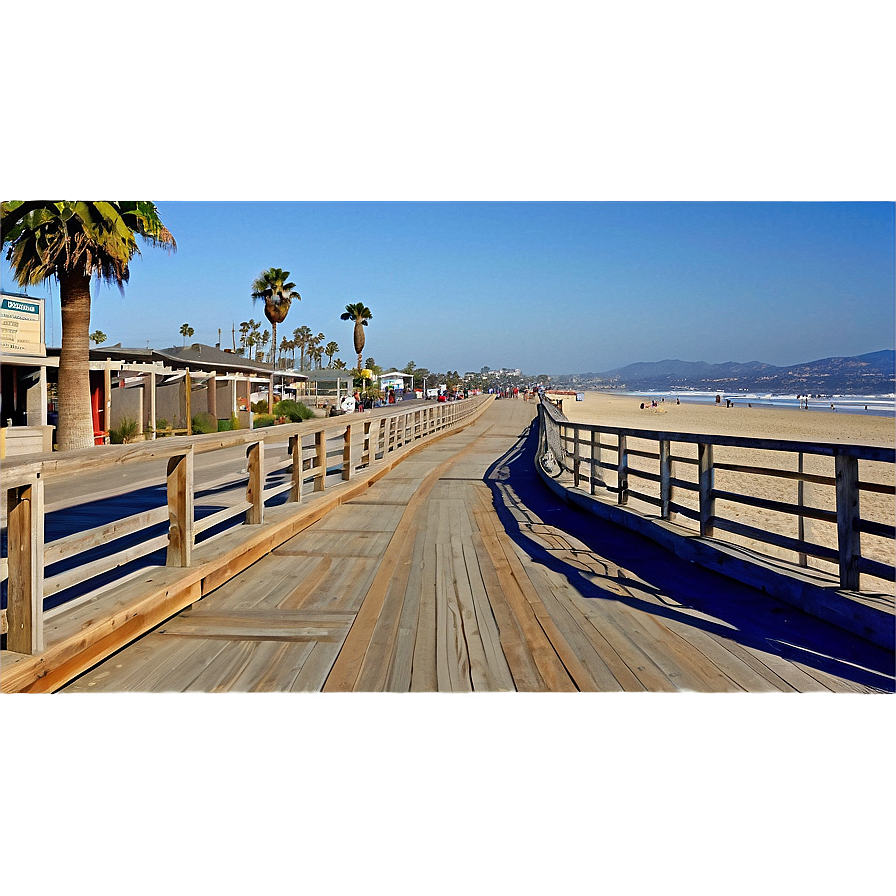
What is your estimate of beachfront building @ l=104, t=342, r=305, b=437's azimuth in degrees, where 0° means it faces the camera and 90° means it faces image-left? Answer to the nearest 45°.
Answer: approximately 315°

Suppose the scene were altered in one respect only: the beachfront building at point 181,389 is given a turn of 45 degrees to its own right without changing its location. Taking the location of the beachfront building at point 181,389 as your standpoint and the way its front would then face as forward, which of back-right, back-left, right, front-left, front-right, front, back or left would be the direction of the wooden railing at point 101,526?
front

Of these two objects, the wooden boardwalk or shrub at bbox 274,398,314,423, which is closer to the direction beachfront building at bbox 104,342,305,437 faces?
the wooden boardwalk

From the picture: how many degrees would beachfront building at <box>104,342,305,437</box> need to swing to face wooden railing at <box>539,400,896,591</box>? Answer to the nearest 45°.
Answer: approximately 45° to its right

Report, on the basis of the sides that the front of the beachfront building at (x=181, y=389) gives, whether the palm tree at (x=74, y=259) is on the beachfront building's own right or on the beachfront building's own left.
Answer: on the beachfront building's own right
